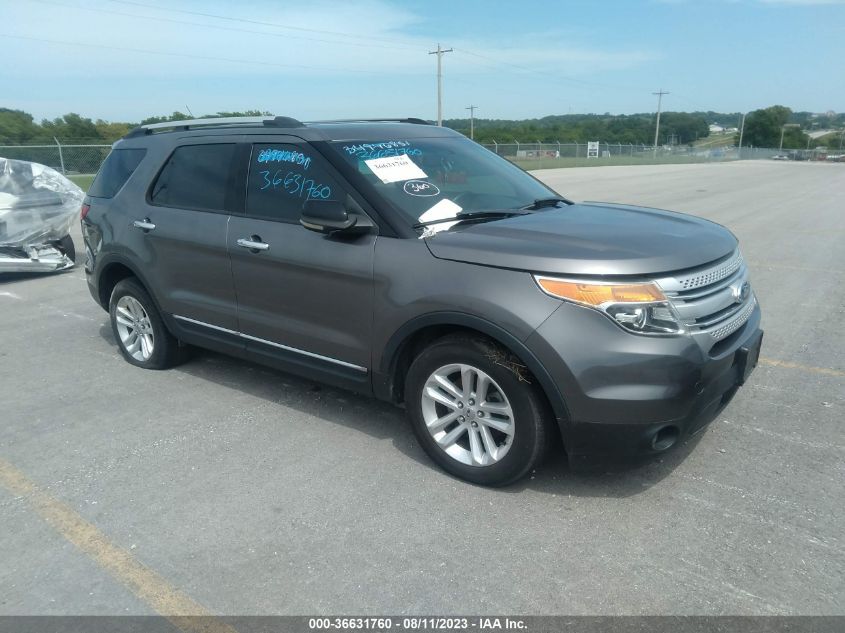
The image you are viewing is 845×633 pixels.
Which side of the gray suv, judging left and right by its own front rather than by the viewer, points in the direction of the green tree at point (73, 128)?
back

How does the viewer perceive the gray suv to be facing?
facing the viewer and to the right of the viewer

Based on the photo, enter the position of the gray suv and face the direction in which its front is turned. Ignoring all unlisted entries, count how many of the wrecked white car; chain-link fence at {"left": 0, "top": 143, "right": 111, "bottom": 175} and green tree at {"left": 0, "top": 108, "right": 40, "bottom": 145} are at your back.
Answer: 3

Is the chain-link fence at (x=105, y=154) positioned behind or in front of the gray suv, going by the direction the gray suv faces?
behind

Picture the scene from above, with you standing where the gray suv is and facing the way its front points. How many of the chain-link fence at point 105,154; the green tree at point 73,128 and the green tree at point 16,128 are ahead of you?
0

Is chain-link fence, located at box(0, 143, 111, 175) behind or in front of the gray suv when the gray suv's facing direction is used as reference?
behind

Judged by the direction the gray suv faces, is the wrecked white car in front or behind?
behind

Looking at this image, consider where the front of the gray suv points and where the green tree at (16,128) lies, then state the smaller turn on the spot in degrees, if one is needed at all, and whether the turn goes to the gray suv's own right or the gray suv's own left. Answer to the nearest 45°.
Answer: approximately 180°
